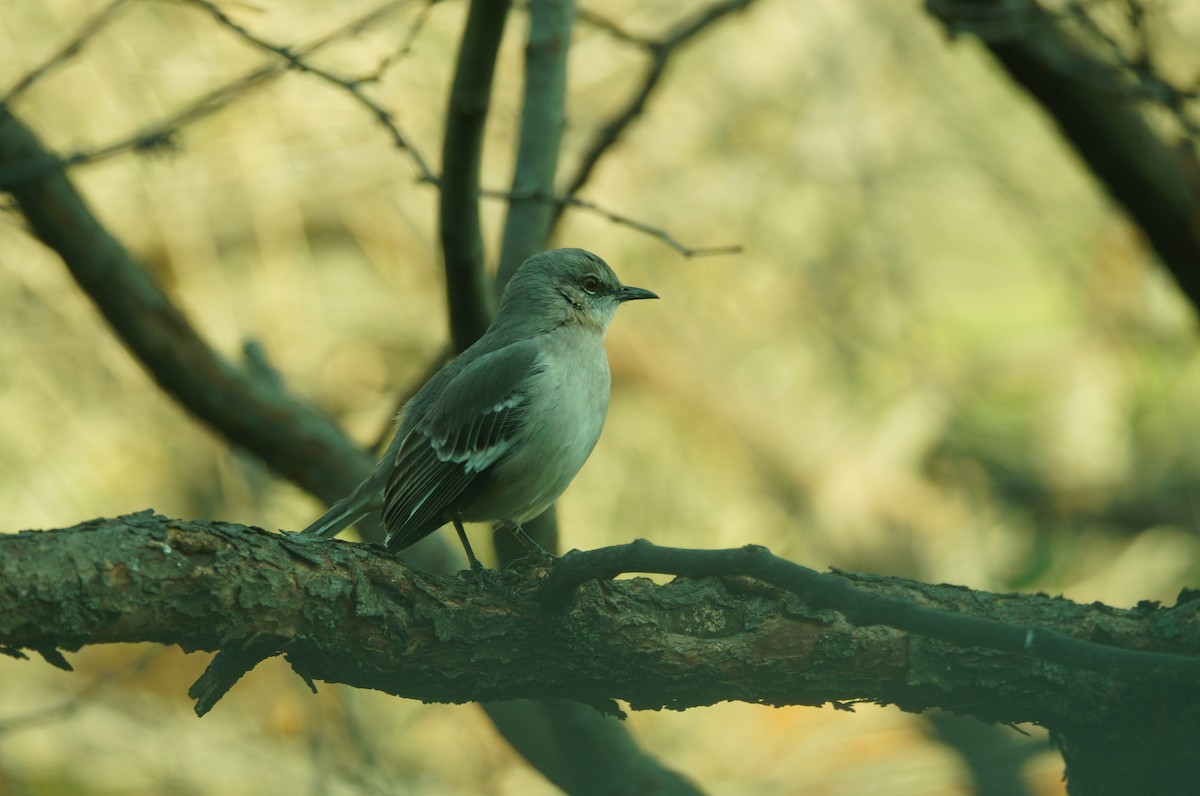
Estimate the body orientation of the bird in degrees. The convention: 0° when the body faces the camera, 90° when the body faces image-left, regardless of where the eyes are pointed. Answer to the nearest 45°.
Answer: approximately 270°

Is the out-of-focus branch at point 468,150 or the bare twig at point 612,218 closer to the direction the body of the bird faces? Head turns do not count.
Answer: the bare twig

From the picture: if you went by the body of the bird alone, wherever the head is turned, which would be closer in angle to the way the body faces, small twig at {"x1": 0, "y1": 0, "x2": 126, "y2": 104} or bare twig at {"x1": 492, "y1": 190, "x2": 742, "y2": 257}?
the bare twig

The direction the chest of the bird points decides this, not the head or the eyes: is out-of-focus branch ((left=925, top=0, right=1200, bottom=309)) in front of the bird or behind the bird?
in front
